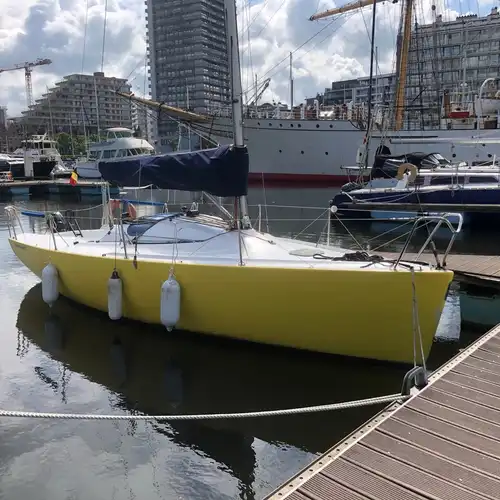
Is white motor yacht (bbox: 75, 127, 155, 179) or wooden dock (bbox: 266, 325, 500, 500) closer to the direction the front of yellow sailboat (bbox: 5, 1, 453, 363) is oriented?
the wooden dock

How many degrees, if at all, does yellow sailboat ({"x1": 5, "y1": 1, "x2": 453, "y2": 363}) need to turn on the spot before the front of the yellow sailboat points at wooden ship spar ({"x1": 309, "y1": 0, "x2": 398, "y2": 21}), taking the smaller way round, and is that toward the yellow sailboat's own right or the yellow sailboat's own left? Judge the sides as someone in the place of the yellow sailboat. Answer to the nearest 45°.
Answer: approximately 135° to the yellow sailboat's own left

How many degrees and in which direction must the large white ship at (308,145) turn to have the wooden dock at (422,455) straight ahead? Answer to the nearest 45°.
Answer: approximately 90° to its left

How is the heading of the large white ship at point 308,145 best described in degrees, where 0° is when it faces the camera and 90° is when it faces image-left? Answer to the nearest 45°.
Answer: approximately 90°

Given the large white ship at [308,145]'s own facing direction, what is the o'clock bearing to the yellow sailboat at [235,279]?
The yellow sailboat is roughly at 9 o'clock from the large white ship.

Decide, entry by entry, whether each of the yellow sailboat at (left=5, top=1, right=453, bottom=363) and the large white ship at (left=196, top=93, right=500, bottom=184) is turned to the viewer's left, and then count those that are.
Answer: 1
